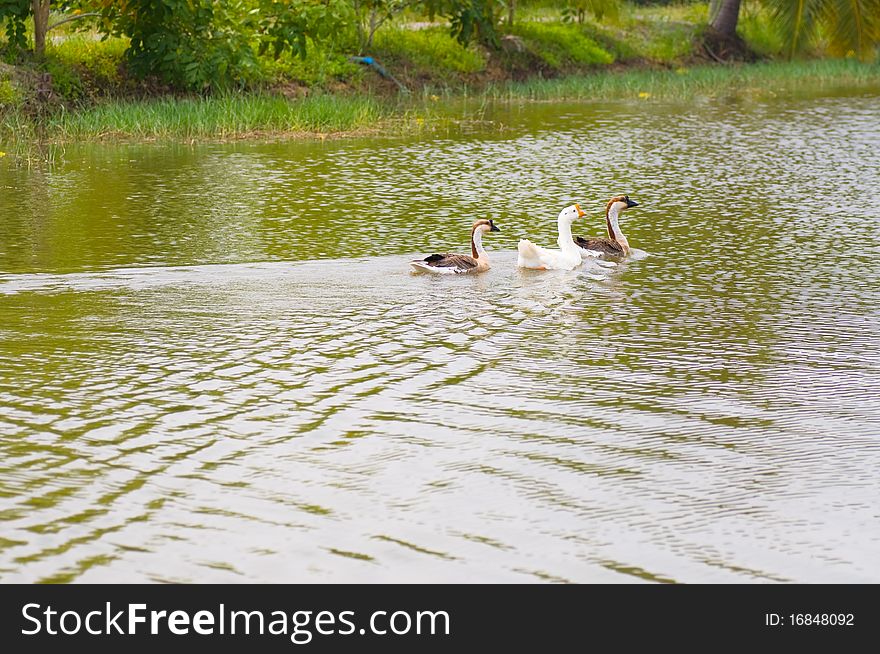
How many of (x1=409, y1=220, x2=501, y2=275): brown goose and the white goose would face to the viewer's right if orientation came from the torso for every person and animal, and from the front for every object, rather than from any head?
2

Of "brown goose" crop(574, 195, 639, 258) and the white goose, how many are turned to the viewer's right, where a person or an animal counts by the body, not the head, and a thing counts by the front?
2

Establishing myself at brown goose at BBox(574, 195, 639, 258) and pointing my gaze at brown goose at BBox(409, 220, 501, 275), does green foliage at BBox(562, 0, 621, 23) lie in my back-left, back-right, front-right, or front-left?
back-right

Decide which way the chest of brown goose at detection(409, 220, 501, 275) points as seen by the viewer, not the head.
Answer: to the viewer's right

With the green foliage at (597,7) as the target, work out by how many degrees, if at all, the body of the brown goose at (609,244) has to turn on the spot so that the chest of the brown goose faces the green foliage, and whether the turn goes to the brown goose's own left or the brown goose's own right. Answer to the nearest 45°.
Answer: approximately 90° to the brown goose's own left

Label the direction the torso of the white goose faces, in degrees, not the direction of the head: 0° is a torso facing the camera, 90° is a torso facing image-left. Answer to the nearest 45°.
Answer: approximately 270°

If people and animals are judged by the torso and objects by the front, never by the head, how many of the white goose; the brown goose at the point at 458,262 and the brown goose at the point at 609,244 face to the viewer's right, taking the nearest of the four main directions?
3

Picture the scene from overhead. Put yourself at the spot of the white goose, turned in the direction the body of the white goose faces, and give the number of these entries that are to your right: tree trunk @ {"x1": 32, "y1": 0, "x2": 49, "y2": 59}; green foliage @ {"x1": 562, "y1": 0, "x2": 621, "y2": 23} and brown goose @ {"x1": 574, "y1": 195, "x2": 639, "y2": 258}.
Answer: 0

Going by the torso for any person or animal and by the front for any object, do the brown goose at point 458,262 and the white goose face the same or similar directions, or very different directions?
same or similar directions

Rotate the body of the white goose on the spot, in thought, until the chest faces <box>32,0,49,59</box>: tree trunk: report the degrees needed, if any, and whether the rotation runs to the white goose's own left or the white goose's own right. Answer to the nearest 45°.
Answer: approximately 135° to the white goose's own left

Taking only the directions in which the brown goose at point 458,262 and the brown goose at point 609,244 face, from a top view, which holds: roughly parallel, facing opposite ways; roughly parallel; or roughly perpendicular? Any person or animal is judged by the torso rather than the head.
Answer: roughly parallel

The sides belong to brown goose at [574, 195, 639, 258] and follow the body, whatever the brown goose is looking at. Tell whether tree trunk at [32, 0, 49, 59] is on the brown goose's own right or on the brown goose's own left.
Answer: on the brown goose's own left

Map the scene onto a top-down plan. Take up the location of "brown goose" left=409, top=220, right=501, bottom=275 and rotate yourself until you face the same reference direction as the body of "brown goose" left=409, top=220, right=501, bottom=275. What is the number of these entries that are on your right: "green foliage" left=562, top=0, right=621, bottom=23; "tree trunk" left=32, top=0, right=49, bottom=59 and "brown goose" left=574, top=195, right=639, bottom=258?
0

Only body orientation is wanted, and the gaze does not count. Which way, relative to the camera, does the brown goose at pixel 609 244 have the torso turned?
to the viewer's right

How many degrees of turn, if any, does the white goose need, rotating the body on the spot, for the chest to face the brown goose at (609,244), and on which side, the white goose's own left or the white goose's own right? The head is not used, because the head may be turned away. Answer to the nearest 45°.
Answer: approximately 45° to the white goose's own left

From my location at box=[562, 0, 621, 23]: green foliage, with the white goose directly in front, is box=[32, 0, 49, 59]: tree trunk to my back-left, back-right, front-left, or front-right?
front-right

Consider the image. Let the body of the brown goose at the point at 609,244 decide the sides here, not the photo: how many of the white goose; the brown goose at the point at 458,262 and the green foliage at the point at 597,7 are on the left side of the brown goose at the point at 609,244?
1

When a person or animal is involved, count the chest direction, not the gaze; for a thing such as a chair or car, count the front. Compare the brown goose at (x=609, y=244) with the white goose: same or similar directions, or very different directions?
same or similar directions
